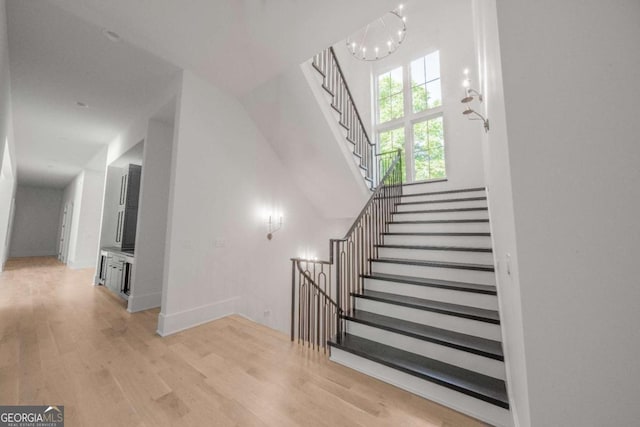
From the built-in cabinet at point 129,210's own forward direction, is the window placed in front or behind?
behind

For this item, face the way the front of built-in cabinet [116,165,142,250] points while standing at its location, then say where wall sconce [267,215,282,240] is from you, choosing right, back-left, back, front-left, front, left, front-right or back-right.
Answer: back-left

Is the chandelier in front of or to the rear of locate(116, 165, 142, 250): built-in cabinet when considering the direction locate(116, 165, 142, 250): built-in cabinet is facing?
to the rear

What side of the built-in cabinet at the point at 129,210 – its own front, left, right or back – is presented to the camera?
left
